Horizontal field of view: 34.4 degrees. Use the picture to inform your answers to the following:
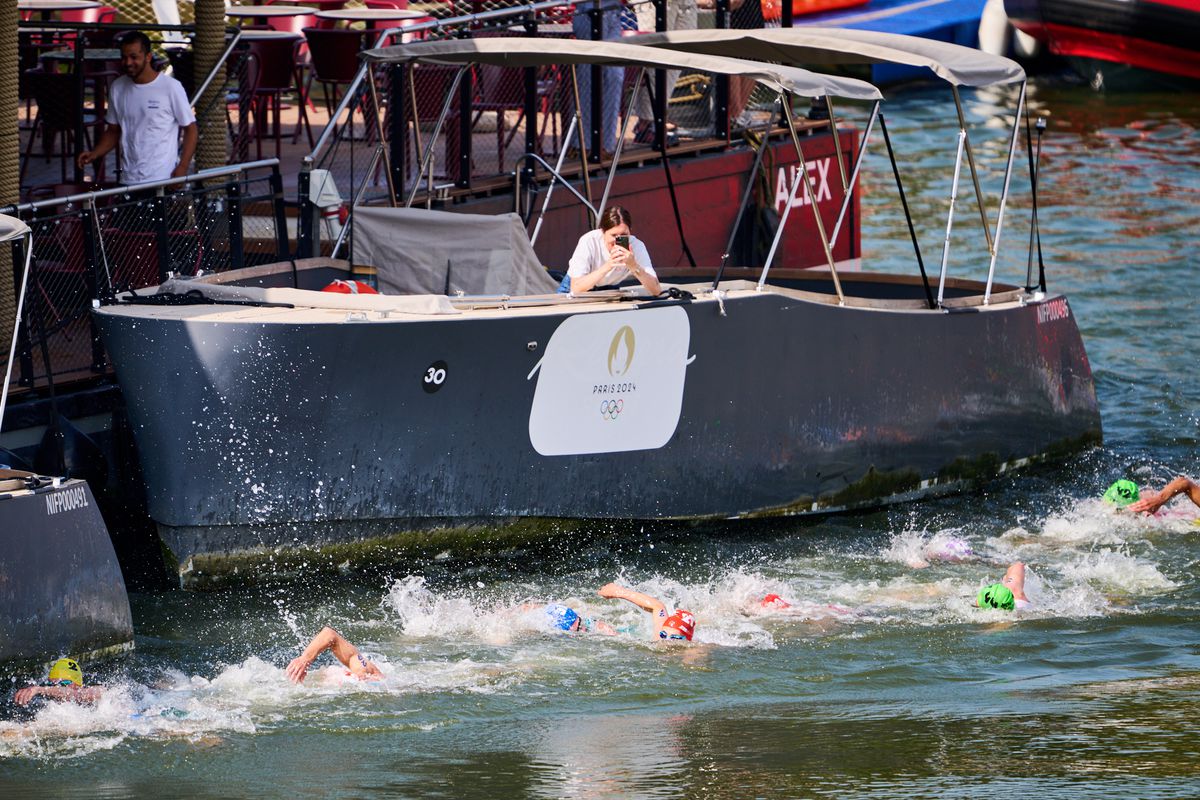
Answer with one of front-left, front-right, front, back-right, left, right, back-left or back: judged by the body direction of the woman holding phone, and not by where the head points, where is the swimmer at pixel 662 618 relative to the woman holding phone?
front

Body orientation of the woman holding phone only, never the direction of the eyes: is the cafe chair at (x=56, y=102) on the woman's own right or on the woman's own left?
on the woman's own right

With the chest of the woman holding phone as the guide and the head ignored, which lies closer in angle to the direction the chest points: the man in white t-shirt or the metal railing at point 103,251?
the metal railing

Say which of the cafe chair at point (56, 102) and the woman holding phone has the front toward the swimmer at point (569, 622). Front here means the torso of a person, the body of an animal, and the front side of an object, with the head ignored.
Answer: the woman holding phone

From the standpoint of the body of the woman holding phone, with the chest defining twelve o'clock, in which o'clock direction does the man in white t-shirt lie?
The man in white t-shirt is roughly at 4 o'clock from the woman holding phone.

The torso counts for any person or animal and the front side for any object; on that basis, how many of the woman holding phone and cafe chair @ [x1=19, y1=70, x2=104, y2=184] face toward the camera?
1

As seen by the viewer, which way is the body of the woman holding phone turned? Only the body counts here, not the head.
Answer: toward the camera

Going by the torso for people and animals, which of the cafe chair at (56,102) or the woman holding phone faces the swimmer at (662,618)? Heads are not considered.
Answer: the woman holding phone

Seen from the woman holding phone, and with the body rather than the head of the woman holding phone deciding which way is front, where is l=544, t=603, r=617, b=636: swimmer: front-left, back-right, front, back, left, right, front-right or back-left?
front

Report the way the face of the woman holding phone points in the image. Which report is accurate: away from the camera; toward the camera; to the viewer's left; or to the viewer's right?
toward the camera

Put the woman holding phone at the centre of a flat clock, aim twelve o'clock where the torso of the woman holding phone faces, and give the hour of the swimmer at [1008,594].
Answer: The swimmer is roughly at 10 o'clock from the woman holding phone.

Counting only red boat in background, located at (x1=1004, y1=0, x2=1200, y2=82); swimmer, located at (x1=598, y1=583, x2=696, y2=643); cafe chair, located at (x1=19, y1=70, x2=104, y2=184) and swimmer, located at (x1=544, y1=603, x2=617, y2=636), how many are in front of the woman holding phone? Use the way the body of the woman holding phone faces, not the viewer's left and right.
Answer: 2
